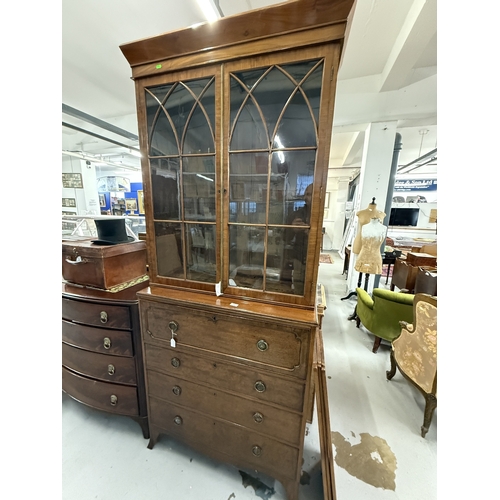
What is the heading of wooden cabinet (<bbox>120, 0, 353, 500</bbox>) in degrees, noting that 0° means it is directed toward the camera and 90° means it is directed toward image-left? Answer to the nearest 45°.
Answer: approximately 45°

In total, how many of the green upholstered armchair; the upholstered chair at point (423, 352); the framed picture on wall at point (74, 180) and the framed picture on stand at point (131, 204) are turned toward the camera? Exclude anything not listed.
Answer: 2

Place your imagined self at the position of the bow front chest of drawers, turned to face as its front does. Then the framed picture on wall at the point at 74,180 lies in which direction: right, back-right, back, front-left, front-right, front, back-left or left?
back-right
